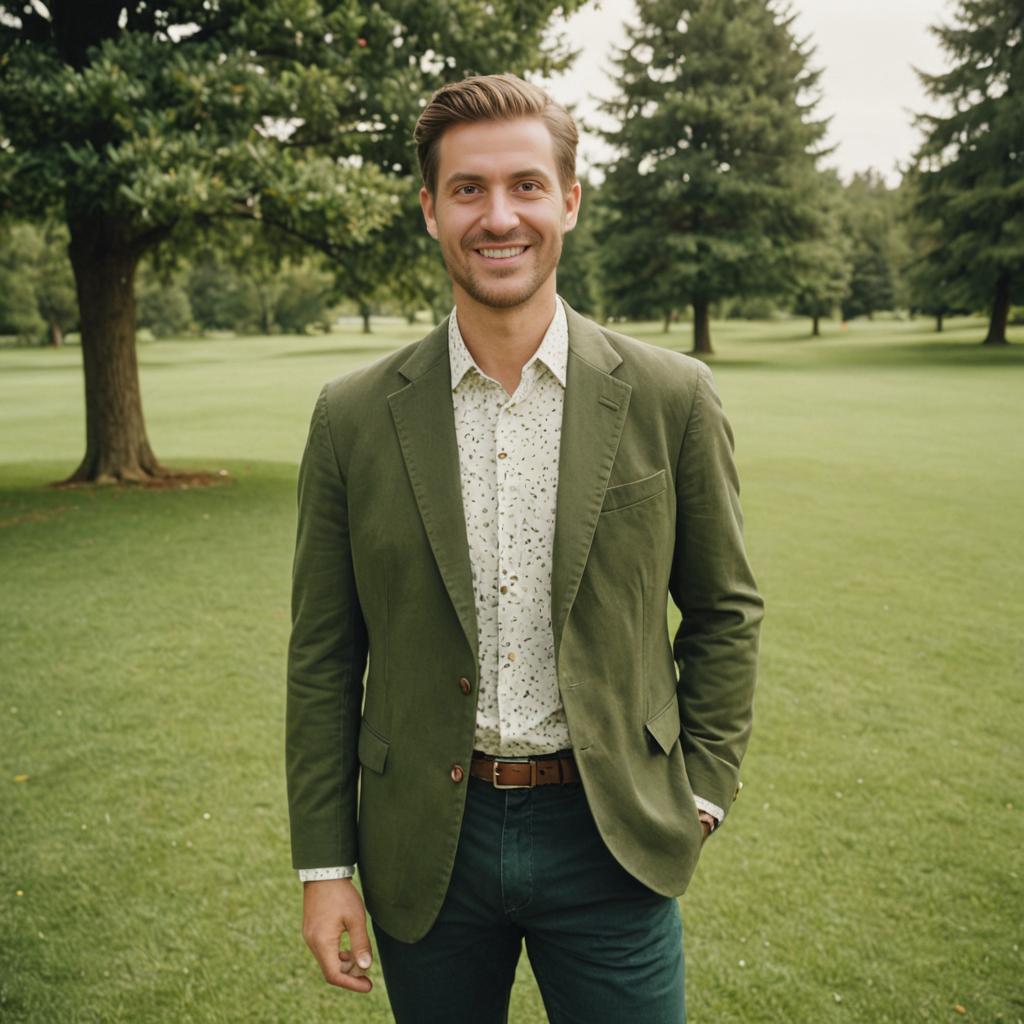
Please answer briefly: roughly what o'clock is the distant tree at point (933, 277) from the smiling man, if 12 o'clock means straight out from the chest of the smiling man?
The distant tree is roughly at 7 o'clock from the smiling man.

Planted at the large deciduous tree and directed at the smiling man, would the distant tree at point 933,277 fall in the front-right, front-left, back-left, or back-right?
back-left

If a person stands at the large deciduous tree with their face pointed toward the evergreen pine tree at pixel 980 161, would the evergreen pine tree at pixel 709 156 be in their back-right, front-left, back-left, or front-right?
front-left

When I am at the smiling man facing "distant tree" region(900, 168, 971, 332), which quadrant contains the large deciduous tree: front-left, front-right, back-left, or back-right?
front-left

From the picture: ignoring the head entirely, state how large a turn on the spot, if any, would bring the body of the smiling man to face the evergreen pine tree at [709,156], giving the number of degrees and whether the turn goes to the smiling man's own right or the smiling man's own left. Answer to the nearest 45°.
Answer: approximately 180°

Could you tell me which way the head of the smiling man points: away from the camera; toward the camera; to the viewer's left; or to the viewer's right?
toward the camera

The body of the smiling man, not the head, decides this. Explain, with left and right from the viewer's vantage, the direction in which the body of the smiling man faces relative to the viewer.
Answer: facing the viewer

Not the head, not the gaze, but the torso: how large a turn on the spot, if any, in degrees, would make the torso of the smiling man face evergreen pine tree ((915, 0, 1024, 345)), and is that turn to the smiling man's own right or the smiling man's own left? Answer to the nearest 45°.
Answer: approximately 135° to the smiling man's own left

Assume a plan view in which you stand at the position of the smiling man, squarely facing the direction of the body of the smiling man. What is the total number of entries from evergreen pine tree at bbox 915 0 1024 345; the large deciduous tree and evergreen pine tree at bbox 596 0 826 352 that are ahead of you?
0

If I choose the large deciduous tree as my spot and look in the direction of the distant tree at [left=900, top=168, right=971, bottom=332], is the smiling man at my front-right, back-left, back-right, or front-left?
back-right

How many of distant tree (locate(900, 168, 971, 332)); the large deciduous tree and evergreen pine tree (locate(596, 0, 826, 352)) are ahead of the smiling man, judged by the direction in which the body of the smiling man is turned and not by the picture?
0

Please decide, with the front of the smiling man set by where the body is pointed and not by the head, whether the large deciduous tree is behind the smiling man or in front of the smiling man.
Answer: behind
